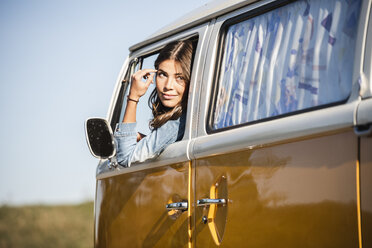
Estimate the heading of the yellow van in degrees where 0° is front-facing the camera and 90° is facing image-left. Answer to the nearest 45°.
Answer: approximately 135°
